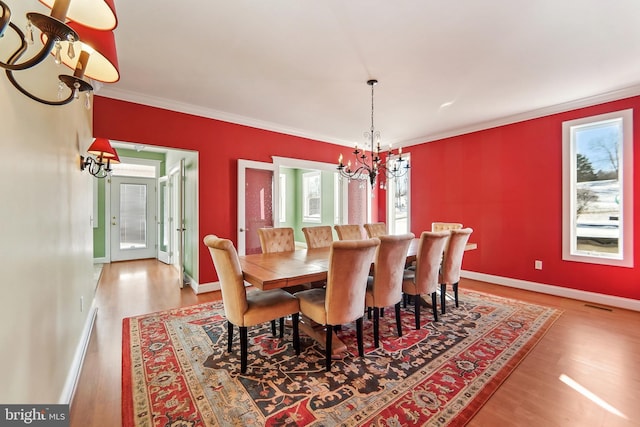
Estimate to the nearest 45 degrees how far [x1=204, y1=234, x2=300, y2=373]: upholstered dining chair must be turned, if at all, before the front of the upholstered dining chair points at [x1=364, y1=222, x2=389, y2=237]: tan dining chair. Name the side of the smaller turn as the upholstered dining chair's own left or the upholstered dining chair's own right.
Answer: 0° — it already faces it

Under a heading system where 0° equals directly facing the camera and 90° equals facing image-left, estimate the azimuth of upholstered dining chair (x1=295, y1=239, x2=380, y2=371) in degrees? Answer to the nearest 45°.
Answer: approximately 135°

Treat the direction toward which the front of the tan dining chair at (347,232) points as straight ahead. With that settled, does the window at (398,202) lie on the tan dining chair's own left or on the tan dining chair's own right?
on the tan dining chair's own left

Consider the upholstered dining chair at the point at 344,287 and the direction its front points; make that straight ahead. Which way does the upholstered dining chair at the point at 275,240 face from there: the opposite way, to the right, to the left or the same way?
the opposite way

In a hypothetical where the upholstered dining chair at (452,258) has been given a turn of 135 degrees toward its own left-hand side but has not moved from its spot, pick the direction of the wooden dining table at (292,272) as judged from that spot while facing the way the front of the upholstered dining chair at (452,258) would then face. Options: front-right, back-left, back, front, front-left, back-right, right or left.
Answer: front-right

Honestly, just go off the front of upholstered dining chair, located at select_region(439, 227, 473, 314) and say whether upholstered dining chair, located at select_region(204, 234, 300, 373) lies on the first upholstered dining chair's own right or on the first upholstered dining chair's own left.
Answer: on the first upholstered dining chair's own left

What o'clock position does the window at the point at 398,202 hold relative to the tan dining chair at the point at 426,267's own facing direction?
The window is roughly at 1 o'clock from the tan dining chair.

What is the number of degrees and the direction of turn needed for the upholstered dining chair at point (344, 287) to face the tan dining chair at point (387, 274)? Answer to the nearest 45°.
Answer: approximately 90° to its right

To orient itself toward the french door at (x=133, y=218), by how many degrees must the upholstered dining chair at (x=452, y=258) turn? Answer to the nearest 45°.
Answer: approximately 45° to its left

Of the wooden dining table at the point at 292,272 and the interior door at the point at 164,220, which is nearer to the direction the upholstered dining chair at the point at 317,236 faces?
the wooden dining table

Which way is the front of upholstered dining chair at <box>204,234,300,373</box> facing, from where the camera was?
facing away from the viewer and to the right of the viewer
